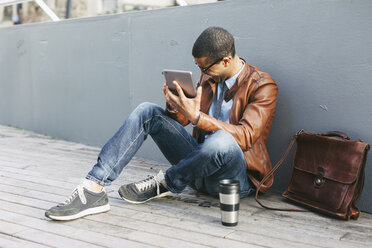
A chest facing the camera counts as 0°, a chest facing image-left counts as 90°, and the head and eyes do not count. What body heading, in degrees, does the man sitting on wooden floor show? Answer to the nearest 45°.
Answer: approximately 45°
